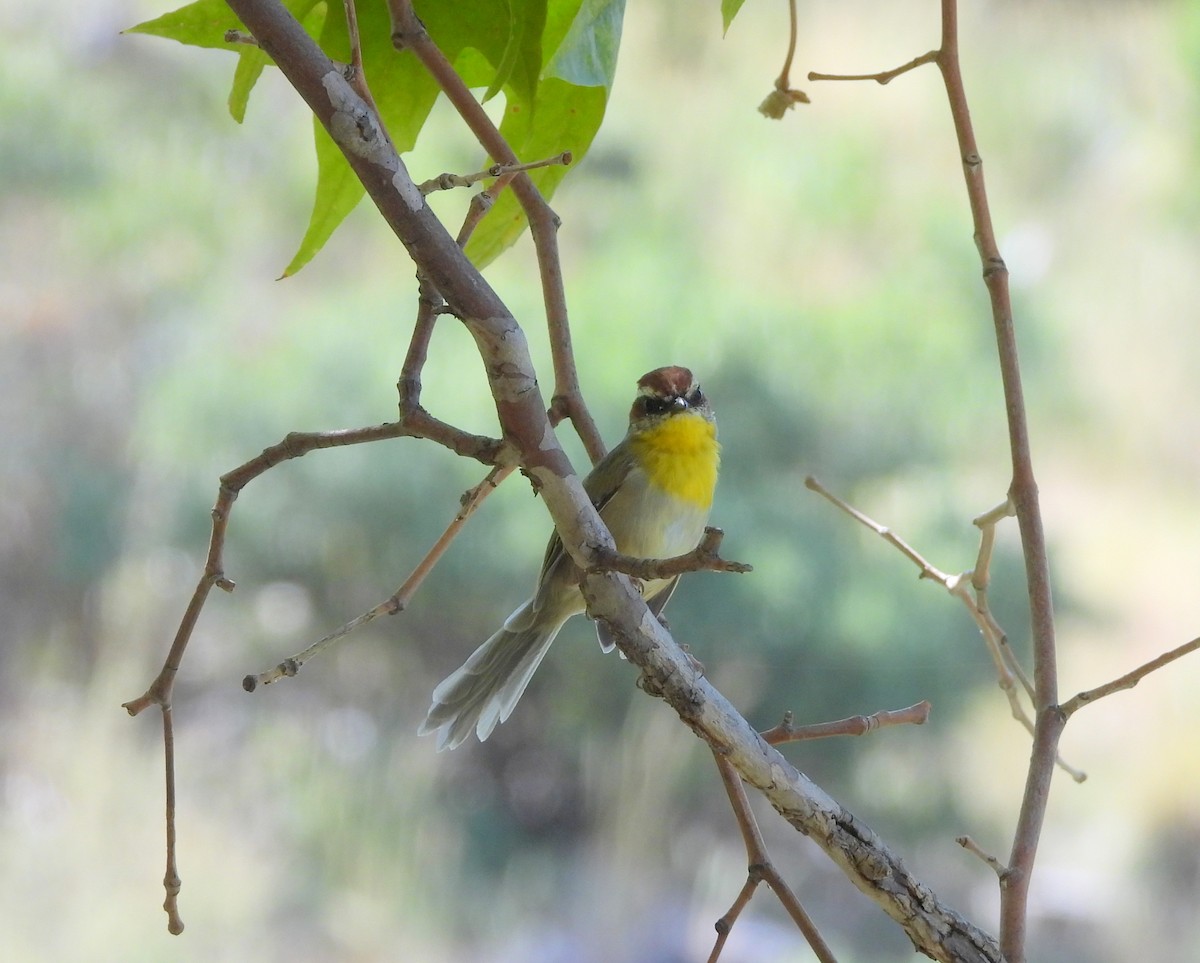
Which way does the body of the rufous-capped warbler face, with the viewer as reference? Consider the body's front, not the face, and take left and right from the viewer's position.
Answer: facing the viewer and to the right of the viewer
